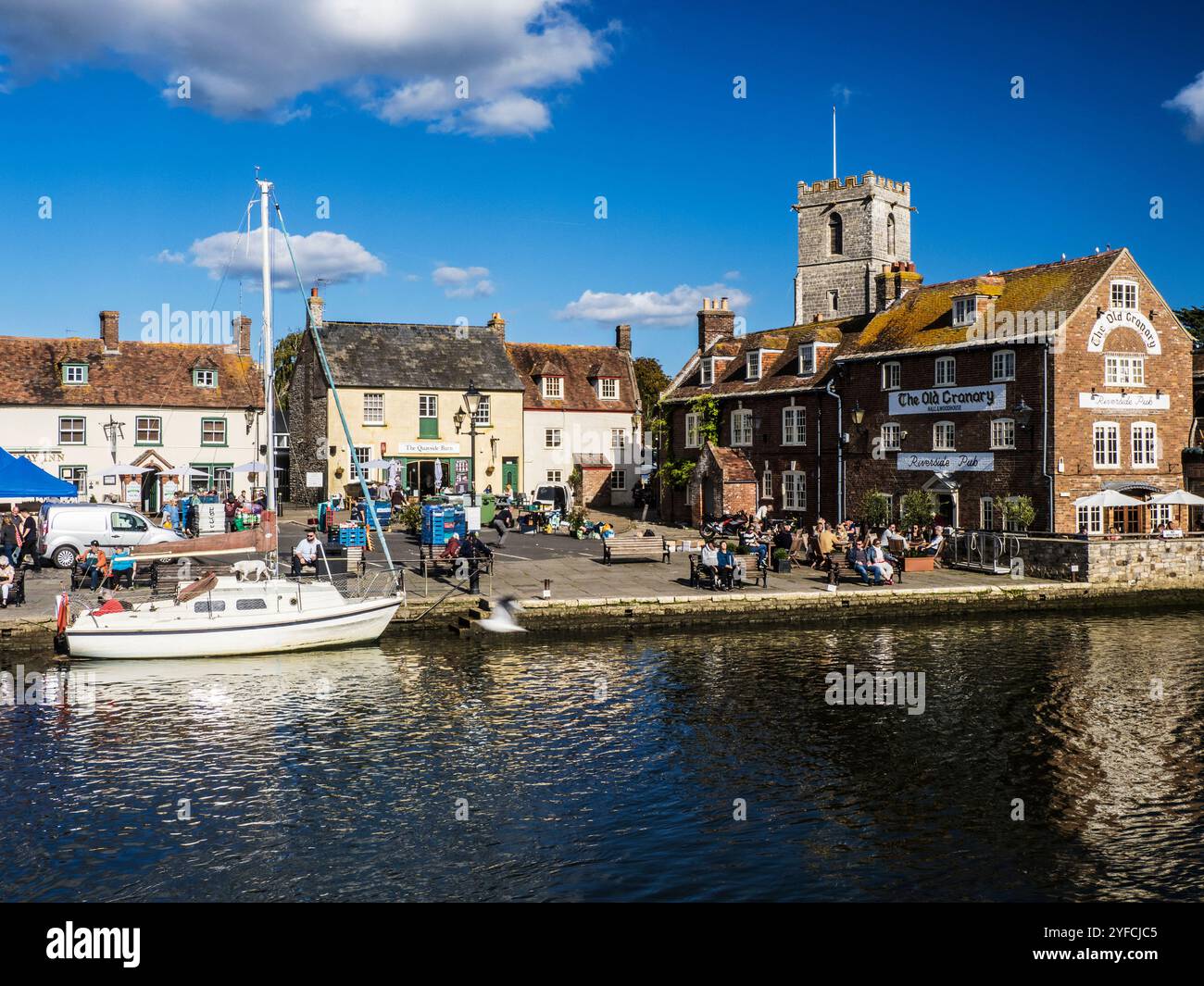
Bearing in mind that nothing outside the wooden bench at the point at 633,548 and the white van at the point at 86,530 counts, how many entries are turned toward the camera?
1

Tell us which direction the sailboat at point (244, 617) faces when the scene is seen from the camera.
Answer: facing to the right of the viewer

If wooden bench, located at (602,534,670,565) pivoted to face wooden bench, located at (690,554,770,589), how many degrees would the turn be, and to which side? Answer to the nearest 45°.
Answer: approximately 45° to its left

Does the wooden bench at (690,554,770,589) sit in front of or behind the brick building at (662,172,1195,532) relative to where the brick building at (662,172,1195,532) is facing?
in front

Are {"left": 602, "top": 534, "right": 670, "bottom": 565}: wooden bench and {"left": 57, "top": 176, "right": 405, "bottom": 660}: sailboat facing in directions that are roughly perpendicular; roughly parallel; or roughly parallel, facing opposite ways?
roughly perpendicular

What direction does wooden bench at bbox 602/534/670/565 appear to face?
toward the camera

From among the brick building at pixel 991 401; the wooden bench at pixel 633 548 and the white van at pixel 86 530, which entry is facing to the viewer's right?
the white van

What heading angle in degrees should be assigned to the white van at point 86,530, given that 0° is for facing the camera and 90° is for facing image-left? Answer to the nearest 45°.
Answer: approximately 270°

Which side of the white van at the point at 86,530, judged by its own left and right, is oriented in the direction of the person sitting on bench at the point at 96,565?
right

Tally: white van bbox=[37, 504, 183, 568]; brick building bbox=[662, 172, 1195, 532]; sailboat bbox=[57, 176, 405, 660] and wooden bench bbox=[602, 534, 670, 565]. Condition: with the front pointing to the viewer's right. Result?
2

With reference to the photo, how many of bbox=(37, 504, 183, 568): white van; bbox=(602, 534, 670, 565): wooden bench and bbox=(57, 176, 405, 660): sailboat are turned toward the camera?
1

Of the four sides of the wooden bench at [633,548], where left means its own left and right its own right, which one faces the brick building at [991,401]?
left
